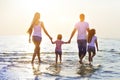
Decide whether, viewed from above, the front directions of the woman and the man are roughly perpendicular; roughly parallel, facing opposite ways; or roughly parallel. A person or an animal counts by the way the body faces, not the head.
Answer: roughly parallel

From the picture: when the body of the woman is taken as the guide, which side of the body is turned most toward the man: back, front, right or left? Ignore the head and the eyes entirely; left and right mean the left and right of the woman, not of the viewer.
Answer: right

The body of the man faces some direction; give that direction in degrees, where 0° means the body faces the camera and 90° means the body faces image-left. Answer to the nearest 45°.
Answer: approximately 180°

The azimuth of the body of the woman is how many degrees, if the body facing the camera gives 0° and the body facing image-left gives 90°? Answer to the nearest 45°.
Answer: approximately 180°

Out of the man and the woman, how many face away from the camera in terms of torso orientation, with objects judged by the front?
2

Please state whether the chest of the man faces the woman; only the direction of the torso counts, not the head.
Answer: no
